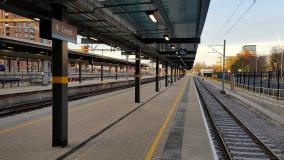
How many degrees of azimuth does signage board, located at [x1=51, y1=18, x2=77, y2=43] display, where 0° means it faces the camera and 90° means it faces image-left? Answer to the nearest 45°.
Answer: approximately 315°

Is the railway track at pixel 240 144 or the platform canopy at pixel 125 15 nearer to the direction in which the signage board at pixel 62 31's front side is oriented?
the railway track

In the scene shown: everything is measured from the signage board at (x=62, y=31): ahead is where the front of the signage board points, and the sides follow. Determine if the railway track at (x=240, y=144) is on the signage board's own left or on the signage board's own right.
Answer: on the signage board's own left
